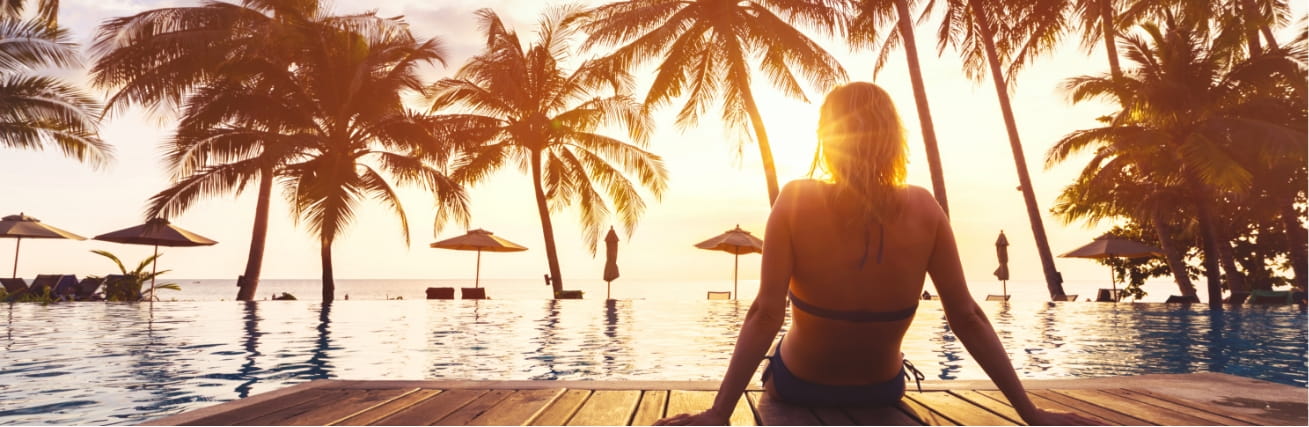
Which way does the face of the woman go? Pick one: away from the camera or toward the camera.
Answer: away from the camera

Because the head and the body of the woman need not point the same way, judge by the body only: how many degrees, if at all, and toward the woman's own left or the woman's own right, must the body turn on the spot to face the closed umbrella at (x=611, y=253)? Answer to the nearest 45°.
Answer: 0° — they already face it

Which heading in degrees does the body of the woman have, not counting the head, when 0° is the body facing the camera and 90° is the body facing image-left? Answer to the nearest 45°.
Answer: approximately 180°

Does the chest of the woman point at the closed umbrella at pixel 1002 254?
yes

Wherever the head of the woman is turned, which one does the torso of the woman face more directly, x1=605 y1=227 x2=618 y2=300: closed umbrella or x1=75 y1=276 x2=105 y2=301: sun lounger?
the closed umbrella
